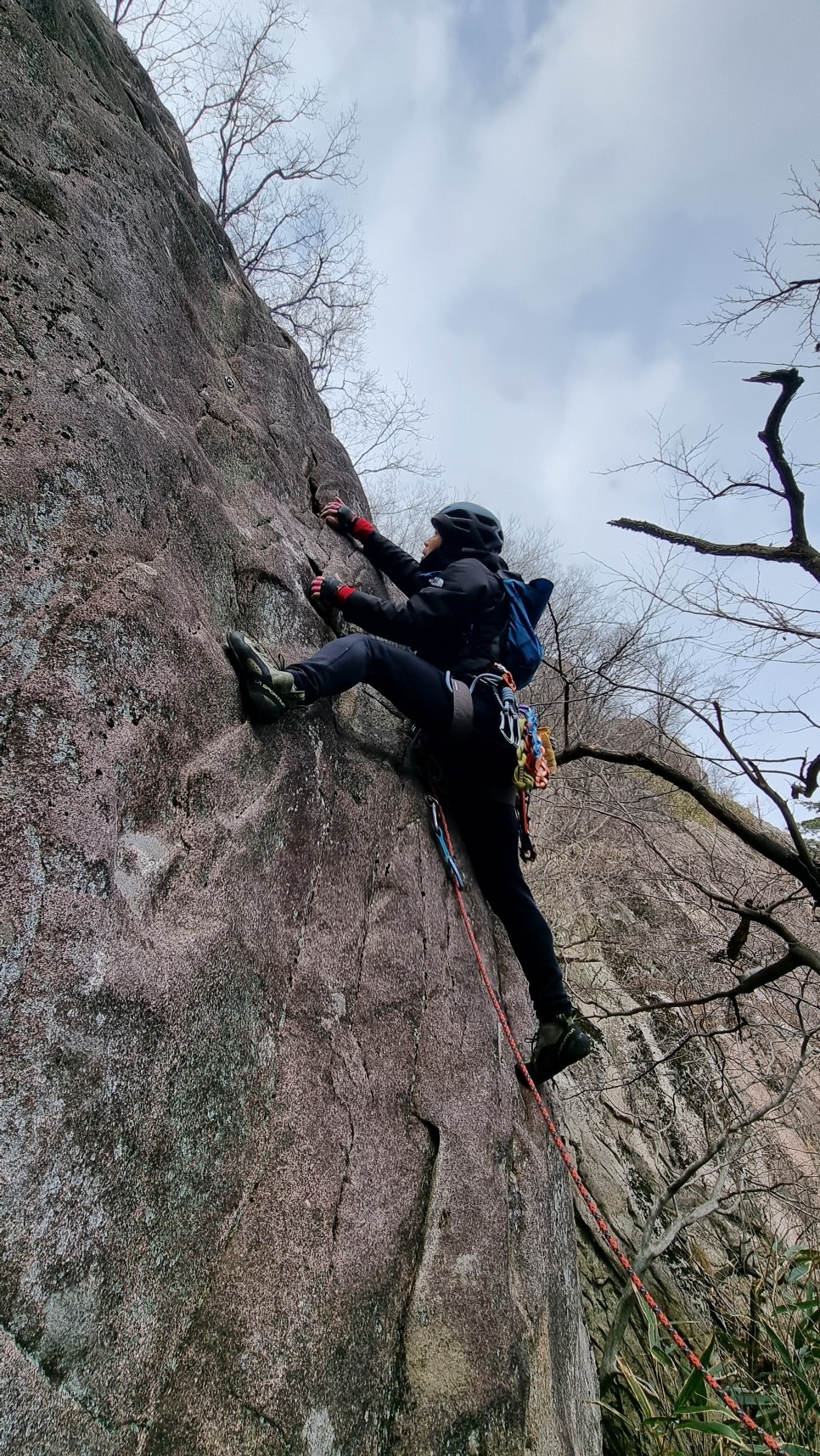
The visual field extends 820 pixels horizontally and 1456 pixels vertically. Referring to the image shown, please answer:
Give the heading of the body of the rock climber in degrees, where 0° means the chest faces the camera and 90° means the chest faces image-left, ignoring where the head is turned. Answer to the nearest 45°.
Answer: approximately 90°

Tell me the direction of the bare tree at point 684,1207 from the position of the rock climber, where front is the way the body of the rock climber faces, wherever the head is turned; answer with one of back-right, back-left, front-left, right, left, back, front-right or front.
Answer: back-right
